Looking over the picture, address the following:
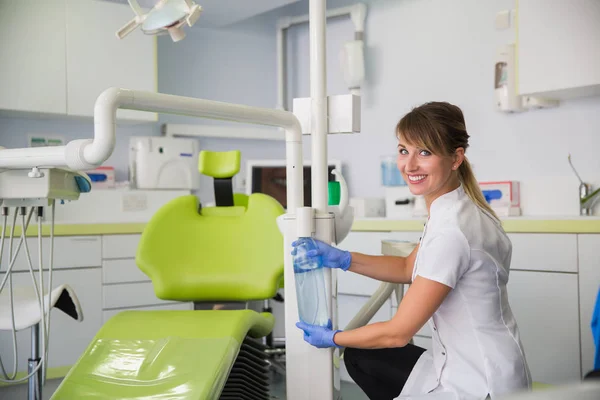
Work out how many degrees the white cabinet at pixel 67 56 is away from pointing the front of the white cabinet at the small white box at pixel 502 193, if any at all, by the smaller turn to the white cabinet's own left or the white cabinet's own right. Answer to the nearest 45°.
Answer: approximately 45° to the white cabinet's own left

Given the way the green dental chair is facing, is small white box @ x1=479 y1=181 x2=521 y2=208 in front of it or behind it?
behind

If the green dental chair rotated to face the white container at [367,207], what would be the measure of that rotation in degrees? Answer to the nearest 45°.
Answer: approximately 180°

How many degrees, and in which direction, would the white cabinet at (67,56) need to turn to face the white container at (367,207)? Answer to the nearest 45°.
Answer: approximately 90° to its left

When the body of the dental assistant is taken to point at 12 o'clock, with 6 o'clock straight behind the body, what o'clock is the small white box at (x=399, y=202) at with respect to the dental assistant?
The small white box is roughly at 3 o'clock from the dental assistant.

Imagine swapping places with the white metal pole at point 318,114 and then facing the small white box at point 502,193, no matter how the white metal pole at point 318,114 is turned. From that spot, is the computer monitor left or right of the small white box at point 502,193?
left

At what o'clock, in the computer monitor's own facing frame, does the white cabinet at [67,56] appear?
The white cabinet is roughly at 2 o'clock from the computer monitor.

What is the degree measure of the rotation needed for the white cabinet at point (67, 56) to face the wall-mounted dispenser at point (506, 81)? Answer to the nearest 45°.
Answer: approximately 45° to its left

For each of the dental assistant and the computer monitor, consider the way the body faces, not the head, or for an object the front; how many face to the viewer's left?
1

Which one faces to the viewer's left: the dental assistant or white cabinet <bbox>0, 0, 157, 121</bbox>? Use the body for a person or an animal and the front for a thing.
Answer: the dental assistant

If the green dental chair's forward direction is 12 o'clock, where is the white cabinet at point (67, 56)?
The white cabinet is roughly at 4 o'clock from the green dental chair.

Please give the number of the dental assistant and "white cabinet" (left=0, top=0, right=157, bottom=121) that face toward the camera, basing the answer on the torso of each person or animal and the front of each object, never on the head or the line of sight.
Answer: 1

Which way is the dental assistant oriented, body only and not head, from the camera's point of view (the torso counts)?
to the viewer's left

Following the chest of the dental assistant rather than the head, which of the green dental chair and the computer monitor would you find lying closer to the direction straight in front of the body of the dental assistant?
the green dental chair
